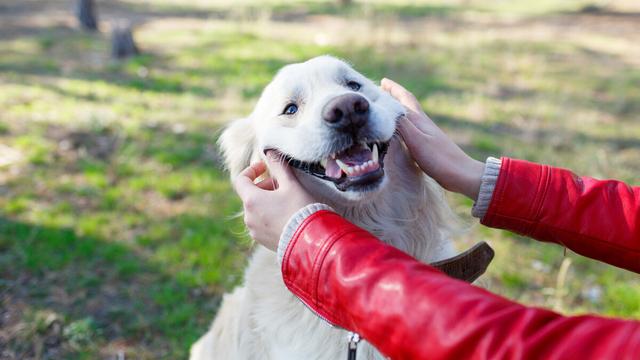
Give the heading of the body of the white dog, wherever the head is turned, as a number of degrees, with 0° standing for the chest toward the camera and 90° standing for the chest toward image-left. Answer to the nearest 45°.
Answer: approximately 315°

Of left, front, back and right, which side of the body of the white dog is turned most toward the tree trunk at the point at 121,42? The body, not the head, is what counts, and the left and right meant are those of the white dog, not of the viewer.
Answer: back

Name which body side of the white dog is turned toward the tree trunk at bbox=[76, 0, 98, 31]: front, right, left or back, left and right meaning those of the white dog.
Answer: back
